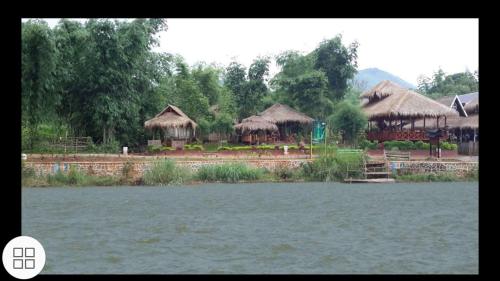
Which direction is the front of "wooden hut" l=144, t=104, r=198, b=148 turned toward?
toward the camera

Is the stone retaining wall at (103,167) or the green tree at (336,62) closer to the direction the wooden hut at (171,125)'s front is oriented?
the stone retaining wall

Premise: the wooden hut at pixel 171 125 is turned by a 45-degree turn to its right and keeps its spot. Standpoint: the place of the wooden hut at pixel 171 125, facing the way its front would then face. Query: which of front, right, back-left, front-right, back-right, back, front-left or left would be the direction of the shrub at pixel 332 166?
left

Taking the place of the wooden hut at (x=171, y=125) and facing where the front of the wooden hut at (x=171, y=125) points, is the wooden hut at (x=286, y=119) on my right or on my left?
on my left

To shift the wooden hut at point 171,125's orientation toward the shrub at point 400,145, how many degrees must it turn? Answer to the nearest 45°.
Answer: approximately 90° to its left

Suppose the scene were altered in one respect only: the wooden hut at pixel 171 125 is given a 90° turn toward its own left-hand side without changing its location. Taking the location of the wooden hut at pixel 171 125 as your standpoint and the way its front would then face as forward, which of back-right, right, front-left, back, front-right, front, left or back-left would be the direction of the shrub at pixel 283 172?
front-right

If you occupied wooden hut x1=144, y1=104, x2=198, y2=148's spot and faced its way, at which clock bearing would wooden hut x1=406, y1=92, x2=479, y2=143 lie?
wooden hut x1=406, y1=92, x2=479, y2=143 is roughly at 9 o'clock from wooden hut x1=144, y1=104, x2=198, y2=148.

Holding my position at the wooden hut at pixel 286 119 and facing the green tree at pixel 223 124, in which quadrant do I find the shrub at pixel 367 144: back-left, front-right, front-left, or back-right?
back-left

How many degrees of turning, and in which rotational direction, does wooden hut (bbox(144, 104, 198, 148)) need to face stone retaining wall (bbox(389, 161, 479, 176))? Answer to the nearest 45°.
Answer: approximately 45° to its left

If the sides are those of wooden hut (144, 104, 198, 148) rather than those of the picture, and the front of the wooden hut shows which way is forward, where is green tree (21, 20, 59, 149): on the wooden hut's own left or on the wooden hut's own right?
on the wooden hut's own right

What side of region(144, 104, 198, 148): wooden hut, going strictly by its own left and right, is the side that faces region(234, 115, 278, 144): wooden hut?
left
